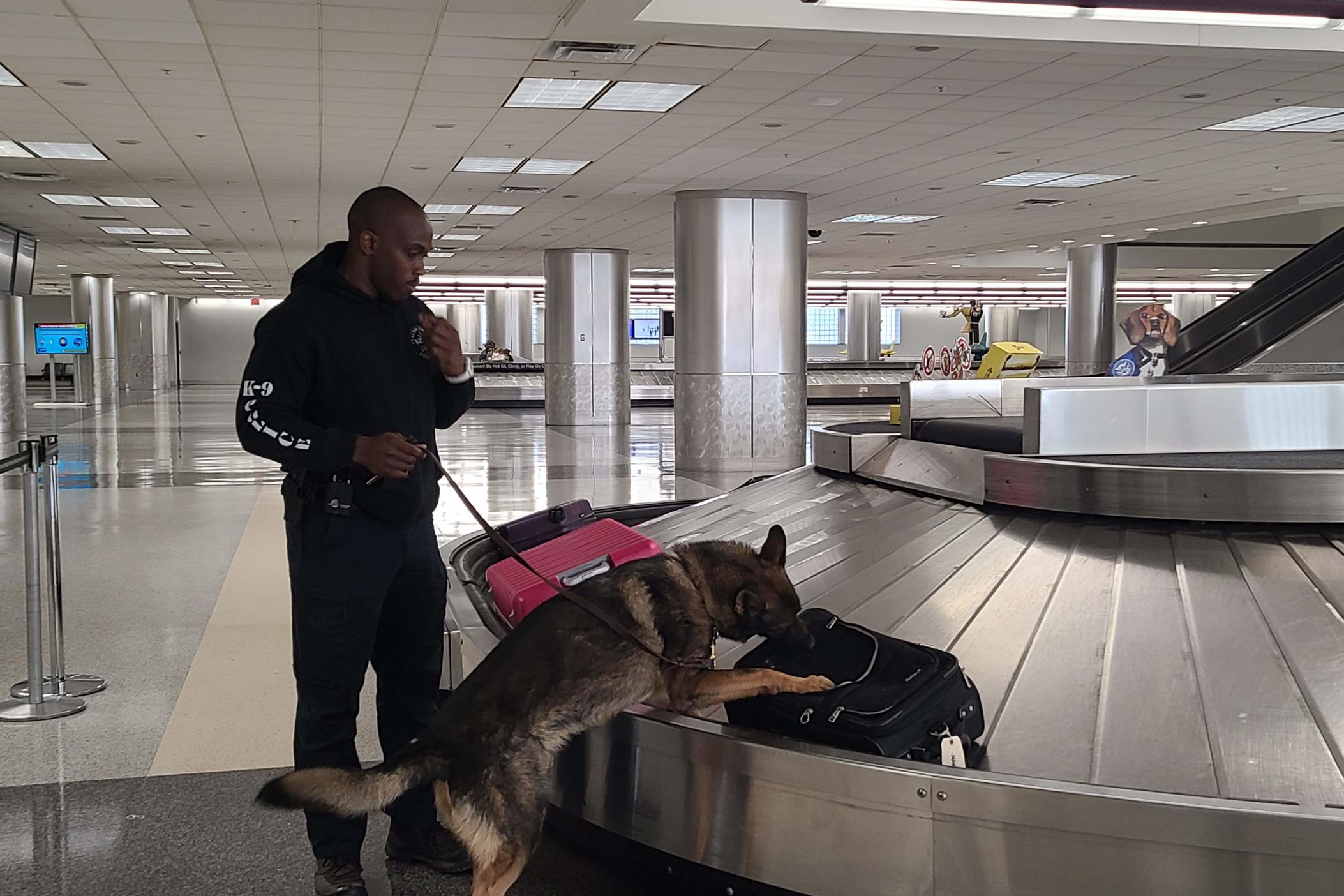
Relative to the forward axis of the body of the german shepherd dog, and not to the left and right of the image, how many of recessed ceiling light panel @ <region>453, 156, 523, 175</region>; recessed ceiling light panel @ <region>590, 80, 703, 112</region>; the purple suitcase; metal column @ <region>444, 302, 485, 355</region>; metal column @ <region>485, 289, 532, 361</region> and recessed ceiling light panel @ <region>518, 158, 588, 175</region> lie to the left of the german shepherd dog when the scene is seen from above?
6

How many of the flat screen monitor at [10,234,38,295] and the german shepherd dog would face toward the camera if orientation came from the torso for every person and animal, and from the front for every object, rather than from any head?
0

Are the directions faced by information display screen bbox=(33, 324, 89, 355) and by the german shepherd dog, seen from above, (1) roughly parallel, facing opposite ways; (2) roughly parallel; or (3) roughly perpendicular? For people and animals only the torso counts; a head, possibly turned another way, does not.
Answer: roughly perpendicular

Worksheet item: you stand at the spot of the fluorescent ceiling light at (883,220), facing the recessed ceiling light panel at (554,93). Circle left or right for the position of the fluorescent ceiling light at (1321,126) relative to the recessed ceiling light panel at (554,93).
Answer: left

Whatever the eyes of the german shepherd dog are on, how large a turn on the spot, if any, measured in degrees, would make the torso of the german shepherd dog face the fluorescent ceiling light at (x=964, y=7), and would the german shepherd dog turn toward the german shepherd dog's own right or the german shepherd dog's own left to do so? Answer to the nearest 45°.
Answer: approximately 45° to the german shepherd dog's own left

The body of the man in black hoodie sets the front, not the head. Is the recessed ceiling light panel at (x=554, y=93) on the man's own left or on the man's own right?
on the man's own left

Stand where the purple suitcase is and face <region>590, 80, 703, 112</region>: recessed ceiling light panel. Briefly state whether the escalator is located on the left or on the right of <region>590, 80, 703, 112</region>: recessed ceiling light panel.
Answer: right

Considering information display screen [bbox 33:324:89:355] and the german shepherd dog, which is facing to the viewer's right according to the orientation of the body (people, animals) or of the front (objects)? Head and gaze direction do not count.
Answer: the german shepherd dog

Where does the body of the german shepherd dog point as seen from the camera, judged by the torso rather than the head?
to the viewer's right

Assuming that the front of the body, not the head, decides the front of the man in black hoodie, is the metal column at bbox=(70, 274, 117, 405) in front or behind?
behind

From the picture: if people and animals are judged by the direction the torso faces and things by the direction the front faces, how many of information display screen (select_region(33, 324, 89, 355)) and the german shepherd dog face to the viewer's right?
1

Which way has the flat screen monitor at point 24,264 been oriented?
to the viewer's right

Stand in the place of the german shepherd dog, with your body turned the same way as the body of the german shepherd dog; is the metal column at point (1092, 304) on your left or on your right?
on your left
